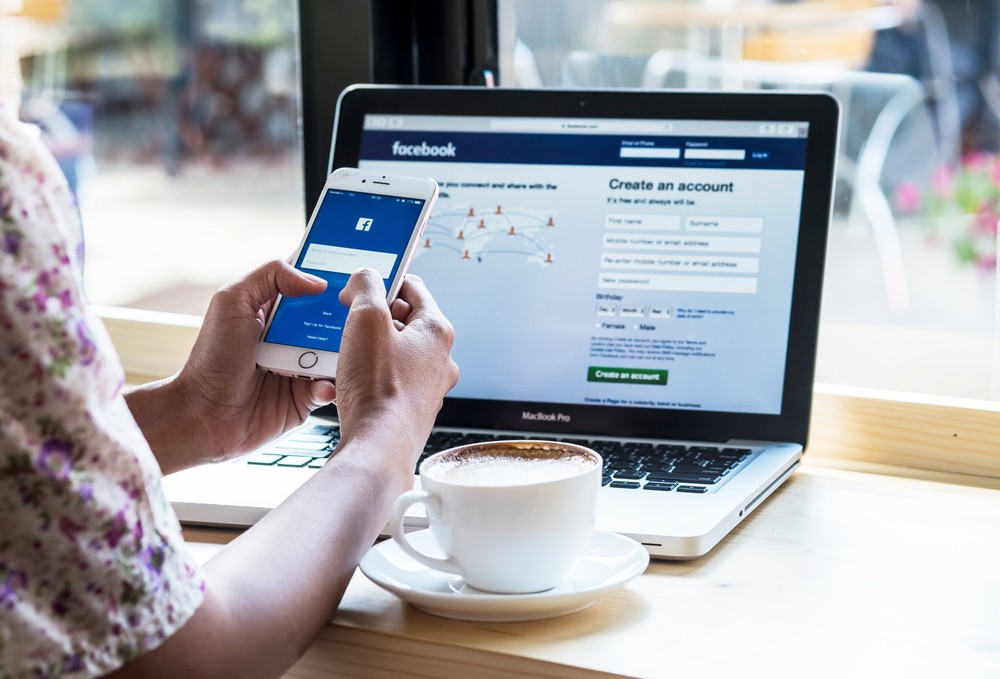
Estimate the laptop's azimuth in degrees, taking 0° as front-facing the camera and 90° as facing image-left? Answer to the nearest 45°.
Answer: approximately 45°

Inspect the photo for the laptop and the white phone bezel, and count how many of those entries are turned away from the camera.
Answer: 0

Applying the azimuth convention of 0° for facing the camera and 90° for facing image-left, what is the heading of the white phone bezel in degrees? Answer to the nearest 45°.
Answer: approximately 45°
